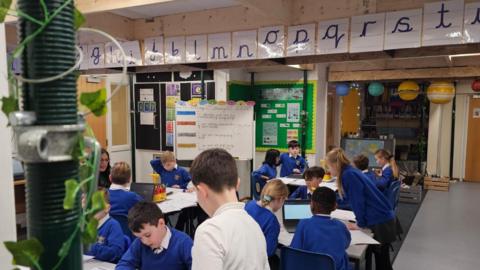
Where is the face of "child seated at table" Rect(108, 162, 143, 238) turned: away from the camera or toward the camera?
away from the camera

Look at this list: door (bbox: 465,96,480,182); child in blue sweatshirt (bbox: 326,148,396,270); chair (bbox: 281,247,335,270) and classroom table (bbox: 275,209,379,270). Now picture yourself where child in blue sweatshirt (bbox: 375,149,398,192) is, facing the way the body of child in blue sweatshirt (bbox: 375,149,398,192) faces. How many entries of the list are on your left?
3

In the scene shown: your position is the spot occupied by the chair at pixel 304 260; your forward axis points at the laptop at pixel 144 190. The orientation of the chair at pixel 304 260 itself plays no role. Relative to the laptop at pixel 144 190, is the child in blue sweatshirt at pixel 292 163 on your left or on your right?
right

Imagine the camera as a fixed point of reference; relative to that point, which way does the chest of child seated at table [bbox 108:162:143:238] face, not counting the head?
away from the camera

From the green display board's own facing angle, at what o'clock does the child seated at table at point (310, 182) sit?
The child seated at table is roughly at 12 o'clock from the green display board.

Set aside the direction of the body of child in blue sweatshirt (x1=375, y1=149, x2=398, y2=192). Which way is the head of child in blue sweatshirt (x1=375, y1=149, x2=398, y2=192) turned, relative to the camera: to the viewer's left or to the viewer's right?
to the viewer's left

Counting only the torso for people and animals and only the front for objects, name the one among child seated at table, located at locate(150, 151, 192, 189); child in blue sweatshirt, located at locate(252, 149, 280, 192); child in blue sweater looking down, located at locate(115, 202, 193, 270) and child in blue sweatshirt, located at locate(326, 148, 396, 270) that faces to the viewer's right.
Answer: child in blue sweatshirt, located at locate(252, 149, 280, 192)
